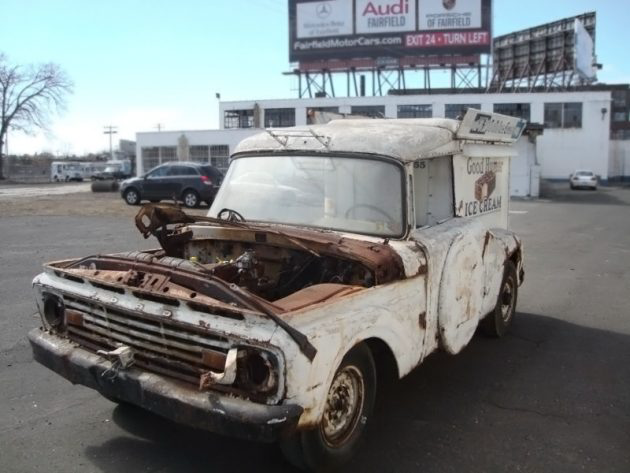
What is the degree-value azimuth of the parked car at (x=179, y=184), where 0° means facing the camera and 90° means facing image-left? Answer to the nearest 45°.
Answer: approximately 135°

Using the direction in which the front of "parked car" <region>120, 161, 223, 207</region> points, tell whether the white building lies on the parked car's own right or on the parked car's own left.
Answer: on the parked car's own right

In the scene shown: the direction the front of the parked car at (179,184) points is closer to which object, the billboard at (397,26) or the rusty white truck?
the billboard

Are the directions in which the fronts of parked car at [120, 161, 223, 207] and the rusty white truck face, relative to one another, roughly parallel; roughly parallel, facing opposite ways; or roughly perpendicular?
roughly perpendicular

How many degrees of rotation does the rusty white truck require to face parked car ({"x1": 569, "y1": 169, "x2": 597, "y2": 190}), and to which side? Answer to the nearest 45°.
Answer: approximately 180°

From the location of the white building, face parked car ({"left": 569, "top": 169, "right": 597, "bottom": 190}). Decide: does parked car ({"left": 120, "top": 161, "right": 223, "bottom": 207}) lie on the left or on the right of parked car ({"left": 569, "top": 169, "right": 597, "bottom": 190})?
right

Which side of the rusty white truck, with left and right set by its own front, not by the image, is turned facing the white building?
back

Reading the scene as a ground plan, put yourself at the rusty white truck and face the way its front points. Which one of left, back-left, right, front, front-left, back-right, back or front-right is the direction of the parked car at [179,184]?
back-right

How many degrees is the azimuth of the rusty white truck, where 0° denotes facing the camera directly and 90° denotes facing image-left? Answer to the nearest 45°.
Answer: approximately 45°

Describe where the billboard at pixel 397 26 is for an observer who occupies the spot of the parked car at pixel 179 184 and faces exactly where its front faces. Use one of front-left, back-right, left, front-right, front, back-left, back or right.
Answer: right
